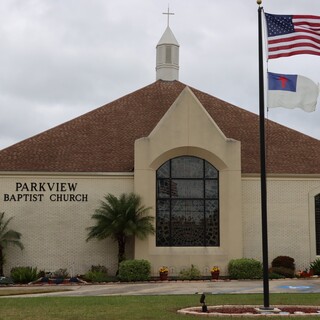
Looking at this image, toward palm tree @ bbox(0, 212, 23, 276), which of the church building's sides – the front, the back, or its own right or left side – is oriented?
right

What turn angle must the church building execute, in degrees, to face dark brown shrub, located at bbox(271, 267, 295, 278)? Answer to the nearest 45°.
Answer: approximately 90° to its left

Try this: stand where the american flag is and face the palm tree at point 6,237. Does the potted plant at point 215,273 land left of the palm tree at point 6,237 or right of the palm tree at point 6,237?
right

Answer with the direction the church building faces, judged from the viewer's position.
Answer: facing the viewer

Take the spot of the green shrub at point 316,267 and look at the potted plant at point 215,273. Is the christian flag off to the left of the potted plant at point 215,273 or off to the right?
left

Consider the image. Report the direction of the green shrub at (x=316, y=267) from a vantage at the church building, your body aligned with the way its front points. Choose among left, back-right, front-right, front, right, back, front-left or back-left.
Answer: left

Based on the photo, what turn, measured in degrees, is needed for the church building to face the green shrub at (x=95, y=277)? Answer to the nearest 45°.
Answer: approximately 45° to its right

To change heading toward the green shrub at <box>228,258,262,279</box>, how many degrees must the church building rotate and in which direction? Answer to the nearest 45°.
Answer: approximately 90° to its left

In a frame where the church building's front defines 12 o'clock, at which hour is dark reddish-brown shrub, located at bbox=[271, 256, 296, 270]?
The dark reddish-brown shrub is roughly at 9 o'clock from the church building.

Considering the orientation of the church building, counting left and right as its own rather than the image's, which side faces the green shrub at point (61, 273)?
right

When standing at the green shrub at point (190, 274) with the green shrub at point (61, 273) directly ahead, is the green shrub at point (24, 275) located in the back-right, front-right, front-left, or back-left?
front-left

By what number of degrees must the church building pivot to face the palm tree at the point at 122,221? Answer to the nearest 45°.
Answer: approximately 45° to its right

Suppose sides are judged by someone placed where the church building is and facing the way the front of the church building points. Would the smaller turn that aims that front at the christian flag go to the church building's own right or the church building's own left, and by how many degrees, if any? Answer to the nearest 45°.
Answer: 0° — it already faces it

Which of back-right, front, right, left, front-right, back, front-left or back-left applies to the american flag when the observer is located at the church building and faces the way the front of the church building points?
front
